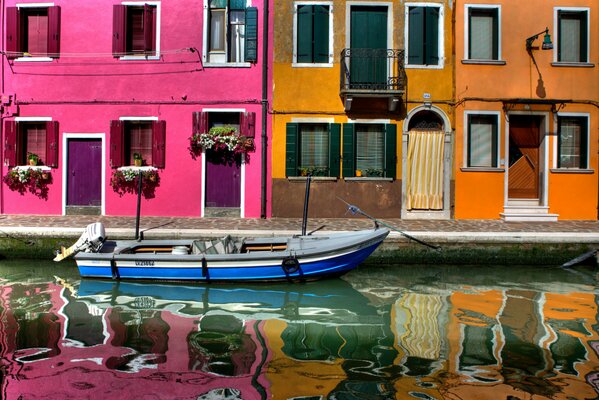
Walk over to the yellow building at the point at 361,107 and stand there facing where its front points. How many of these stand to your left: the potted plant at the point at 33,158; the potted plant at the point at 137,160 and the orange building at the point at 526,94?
1

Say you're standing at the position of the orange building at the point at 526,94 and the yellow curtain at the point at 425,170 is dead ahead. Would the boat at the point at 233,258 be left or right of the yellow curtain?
left

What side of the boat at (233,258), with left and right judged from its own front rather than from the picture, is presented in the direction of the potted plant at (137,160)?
left

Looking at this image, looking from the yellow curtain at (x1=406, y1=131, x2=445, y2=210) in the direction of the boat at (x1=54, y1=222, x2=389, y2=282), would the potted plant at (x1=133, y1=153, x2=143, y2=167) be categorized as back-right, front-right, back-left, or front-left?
front-right

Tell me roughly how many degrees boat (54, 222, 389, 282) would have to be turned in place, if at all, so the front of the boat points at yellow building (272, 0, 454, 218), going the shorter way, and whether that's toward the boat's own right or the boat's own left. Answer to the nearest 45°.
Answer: approximately 45° to the boat's own left

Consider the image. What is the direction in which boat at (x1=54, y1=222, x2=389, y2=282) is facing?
to the viewer's right

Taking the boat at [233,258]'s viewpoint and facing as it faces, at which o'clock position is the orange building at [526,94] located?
The orange building is roughly at 11 o'clock from the boat.

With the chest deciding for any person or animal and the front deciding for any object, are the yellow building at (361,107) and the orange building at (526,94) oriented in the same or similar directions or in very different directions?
same or similar directions

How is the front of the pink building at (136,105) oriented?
toward the camera

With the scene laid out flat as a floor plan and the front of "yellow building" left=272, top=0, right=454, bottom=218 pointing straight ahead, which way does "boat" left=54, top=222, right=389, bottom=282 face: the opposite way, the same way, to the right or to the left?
to the left

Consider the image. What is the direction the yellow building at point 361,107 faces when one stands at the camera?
facing the viewer

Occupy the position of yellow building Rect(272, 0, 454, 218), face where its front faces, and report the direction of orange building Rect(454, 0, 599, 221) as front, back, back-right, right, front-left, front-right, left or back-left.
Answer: left

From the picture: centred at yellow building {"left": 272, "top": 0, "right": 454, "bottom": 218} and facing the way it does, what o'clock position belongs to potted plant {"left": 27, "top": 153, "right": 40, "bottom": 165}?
The potted plant is roughly at 3 o'clock from the yellow building.

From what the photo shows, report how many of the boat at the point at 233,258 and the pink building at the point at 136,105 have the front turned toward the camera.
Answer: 1

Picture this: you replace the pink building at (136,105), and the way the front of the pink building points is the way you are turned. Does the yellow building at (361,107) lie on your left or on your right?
on your left

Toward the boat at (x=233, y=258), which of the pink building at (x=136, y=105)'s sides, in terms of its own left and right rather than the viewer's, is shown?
front

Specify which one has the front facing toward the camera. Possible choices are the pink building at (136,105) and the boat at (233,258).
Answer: the pink building

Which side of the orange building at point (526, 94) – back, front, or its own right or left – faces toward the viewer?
front

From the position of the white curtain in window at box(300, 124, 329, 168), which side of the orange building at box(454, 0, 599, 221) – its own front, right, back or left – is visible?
right
